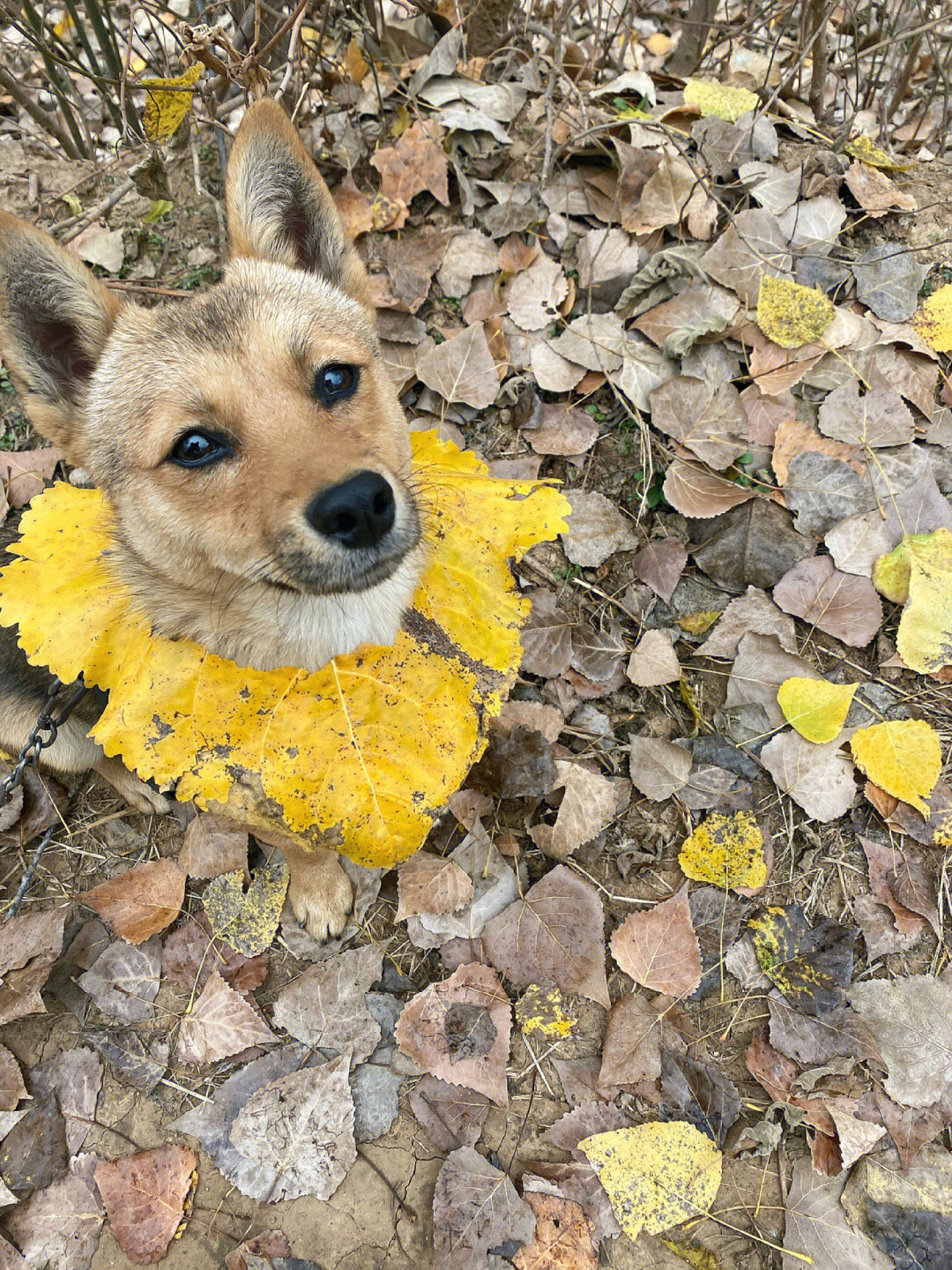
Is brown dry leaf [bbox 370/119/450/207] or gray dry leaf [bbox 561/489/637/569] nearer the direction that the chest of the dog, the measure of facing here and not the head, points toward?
the gray dry leaf

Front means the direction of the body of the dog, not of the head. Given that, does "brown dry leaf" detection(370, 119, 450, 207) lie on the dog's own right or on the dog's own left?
on the dog's own left

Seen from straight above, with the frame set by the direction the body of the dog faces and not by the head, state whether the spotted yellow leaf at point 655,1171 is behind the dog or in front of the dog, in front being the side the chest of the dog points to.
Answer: in front

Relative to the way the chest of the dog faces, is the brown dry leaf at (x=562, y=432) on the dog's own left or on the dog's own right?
on the dog's own left

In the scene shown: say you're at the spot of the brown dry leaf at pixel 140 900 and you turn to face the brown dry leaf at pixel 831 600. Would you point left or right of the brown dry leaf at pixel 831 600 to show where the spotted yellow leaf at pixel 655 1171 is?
right

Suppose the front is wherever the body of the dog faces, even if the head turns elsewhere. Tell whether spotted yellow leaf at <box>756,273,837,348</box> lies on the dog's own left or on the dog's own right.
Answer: on the dog's own left

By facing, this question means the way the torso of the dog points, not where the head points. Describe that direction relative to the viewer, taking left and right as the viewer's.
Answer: facing the viewer and to the right of the viewer

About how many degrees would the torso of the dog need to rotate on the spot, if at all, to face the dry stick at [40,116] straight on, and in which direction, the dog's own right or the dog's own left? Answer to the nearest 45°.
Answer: approximately 135° to the dog's own left
